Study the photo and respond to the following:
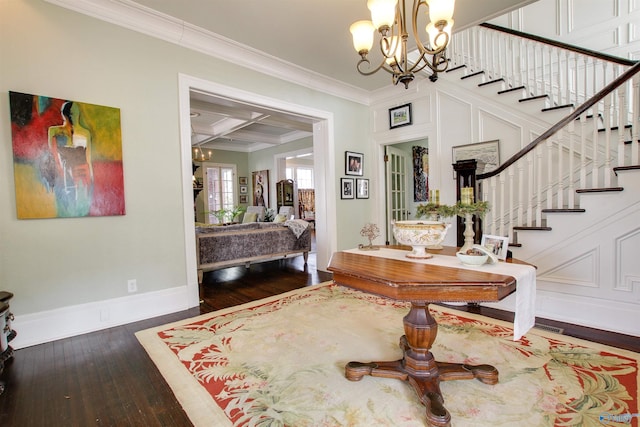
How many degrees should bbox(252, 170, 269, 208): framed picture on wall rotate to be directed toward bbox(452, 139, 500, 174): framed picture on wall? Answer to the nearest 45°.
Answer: approximately 90° to its left

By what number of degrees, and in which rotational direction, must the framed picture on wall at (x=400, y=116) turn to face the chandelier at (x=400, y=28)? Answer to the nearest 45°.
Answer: approximately 45° to its left

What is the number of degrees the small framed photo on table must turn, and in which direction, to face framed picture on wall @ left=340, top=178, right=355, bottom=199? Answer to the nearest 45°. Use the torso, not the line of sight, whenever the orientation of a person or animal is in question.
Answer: approximately 90° to its right

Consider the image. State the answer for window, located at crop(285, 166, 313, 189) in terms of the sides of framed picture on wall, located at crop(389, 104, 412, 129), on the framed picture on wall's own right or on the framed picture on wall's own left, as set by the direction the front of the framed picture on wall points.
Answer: on the framed picture on wall's own right

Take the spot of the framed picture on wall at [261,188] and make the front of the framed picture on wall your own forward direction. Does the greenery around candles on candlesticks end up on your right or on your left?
on your left

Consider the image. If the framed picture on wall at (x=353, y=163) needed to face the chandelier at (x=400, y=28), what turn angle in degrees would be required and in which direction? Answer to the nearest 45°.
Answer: approximately 45° to its right

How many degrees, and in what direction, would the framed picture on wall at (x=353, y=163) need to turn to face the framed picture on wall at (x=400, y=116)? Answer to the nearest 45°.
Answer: approximately 45° to its left

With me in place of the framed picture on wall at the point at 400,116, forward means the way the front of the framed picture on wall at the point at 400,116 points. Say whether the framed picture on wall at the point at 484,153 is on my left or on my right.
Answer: on my left

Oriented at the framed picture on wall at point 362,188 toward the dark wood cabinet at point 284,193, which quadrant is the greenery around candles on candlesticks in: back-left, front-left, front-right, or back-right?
back-left
